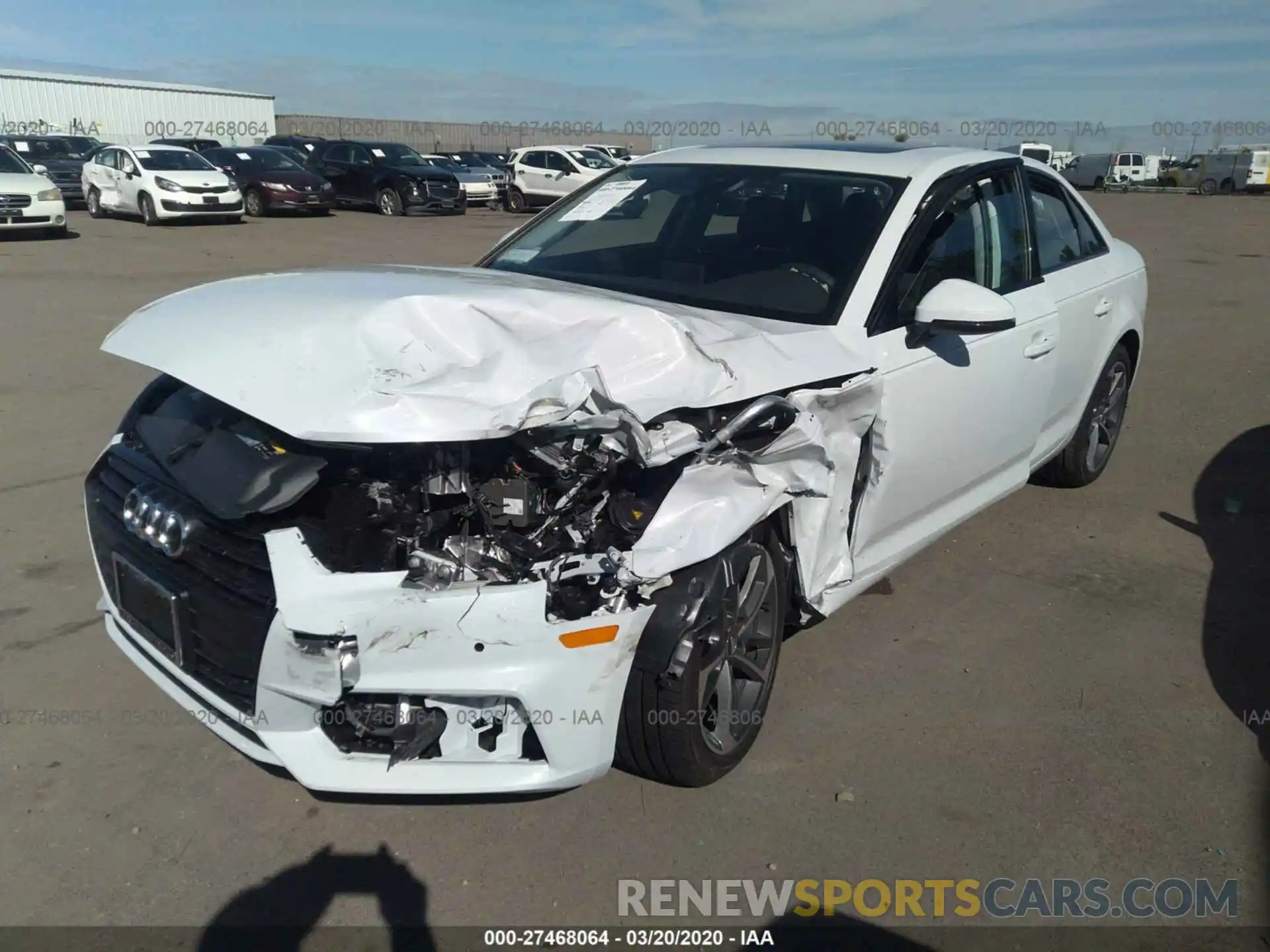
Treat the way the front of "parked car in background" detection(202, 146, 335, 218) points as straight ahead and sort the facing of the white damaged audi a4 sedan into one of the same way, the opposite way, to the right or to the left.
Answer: to the right

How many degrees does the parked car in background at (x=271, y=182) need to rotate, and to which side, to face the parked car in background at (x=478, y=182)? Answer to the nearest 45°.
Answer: approximately 90° to its left

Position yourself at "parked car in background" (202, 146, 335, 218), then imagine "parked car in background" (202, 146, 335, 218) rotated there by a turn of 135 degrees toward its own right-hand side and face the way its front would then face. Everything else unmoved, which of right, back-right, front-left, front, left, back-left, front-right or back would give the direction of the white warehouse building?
right

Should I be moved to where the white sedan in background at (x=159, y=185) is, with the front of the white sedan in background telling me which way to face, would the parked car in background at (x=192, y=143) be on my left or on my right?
on my left

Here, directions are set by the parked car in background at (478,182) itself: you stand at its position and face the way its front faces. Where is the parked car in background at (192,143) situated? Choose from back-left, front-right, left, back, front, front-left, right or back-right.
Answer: back-right

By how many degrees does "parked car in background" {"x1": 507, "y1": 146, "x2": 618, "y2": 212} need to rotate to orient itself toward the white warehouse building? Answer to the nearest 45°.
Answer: approximately 180°

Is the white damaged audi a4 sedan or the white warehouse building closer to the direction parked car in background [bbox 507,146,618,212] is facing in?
the white damaged audi a4 sedan

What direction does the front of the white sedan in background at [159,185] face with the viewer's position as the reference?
facing the viewer and to the right of the viewer

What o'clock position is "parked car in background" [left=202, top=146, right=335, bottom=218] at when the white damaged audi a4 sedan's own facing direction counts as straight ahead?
The parked car in background is roughly at 4 o'clock from the white damaged audi a4 sedan.

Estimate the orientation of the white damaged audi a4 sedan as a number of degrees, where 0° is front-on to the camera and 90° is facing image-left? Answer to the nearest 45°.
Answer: approximately 45°

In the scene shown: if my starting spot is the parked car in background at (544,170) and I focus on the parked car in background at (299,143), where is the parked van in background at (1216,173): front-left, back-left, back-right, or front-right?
back-right

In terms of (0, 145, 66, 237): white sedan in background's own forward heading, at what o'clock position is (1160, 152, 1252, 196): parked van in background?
The parked van in background is roughly at 10 o'clock from the white sedan in background.
